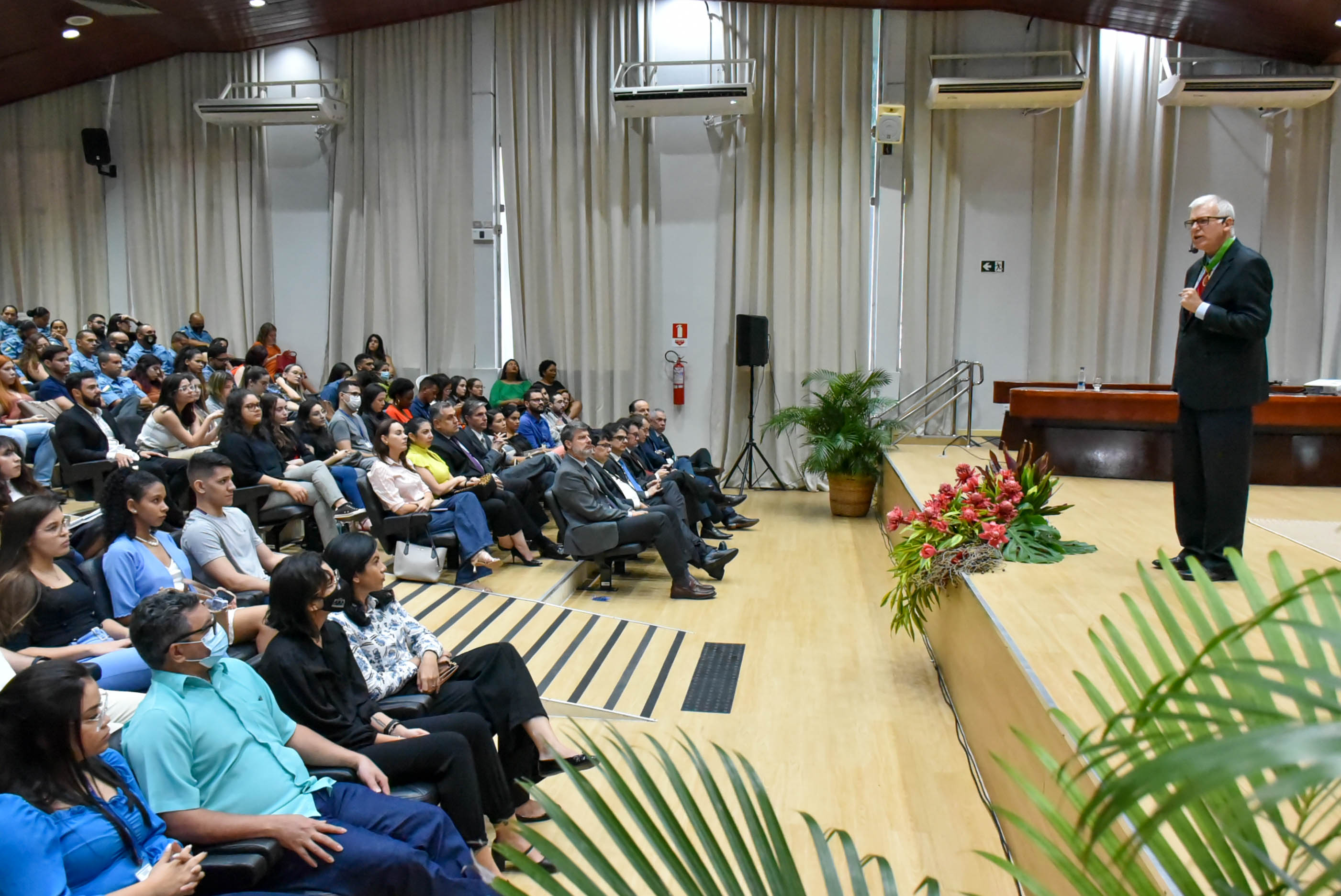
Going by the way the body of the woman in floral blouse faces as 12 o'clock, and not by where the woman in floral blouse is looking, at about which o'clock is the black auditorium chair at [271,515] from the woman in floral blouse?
The black auditorium chair is roughly at 7 o'clock from the woman in floral blouse.

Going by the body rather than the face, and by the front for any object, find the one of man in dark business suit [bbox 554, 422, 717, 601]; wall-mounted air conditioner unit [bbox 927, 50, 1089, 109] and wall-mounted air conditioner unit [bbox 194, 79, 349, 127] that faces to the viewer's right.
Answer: the man in dark business suit

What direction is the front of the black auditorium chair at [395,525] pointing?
to the viewer's right

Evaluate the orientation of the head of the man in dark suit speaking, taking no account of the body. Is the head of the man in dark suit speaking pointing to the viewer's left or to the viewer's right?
to the viewer's left

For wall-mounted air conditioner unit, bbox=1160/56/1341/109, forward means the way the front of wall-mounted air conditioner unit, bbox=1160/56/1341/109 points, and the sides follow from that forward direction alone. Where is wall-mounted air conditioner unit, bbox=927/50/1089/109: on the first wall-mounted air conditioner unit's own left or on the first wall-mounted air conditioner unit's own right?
on the first wall-mounted air conditioner unit's own right

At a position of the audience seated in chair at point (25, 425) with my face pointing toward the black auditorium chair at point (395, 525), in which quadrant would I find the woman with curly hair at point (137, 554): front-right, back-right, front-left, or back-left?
front-right

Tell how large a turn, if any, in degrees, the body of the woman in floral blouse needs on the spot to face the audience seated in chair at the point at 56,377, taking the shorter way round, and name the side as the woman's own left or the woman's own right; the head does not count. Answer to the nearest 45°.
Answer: approximately 180°

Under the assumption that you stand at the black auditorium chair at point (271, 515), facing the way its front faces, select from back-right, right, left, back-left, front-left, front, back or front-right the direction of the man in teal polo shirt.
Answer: right

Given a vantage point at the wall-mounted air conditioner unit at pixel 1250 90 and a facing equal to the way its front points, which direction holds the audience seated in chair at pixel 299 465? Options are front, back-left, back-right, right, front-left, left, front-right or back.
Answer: front-right

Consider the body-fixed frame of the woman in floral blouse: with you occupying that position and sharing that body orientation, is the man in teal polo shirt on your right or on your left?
on your right

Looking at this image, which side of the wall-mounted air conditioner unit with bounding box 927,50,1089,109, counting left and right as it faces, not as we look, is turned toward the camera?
front

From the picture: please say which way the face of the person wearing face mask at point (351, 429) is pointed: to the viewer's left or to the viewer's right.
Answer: to the viewer's right

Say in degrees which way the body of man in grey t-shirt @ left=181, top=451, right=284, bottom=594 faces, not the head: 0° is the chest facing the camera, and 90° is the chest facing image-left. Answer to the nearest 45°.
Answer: approximately 315°

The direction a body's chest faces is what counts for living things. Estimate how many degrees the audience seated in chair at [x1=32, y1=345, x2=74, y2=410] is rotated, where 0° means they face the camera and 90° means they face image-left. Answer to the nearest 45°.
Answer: approximately 315°

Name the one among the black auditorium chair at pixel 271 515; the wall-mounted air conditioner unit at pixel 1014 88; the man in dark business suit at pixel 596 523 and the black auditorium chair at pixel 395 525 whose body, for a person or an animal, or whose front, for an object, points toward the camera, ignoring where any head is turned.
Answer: the wall-mounted air conditioner unit

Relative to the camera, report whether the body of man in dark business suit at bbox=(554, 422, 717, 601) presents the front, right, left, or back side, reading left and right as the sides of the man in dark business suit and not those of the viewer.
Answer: right

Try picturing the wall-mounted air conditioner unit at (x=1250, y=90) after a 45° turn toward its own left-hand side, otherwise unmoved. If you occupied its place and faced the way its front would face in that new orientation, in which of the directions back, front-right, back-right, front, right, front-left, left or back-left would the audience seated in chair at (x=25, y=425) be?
right
